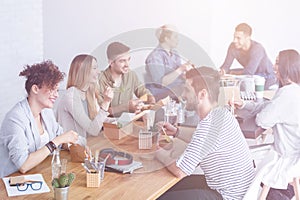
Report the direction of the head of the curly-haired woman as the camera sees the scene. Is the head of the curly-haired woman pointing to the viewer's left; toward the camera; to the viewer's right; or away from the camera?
to the viewer's right

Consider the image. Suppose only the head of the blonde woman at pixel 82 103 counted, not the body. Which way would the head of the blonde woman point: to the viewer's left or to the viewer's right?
to the viewer's right

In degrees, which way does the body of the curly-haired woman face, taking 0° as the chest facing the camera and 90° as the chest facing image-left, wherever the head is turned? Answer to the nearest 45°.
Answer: approximately 315°

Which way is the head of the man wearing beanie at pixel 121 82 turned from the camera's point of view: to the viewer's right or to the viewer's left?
to the viewer's right

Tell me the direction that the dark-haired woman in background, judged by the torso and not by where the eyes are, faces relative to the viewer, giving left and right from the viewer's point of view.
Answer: facing away from the viewer and to the left of the viewer

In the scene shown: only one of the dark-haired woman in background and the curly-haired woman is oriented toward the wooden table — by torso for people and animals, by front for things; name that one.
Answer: the curly-haired woman

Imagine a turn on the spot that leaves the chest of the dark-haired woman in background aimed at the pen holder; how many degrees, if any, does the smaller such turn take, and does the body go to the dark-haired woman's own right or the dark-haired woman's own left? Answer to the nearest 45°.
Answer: approximately 90° to the dark-haired woman's own left

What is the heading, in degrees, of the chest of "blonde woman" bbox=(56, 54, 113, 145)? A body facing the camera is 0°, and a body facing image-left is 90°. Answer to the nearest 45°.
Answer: approximately 270°

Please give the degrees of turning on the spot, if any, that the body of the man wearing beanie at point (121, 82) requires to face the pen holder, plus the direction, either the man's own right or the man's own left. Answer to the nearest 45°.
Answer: approximately 45° to the man's own right
